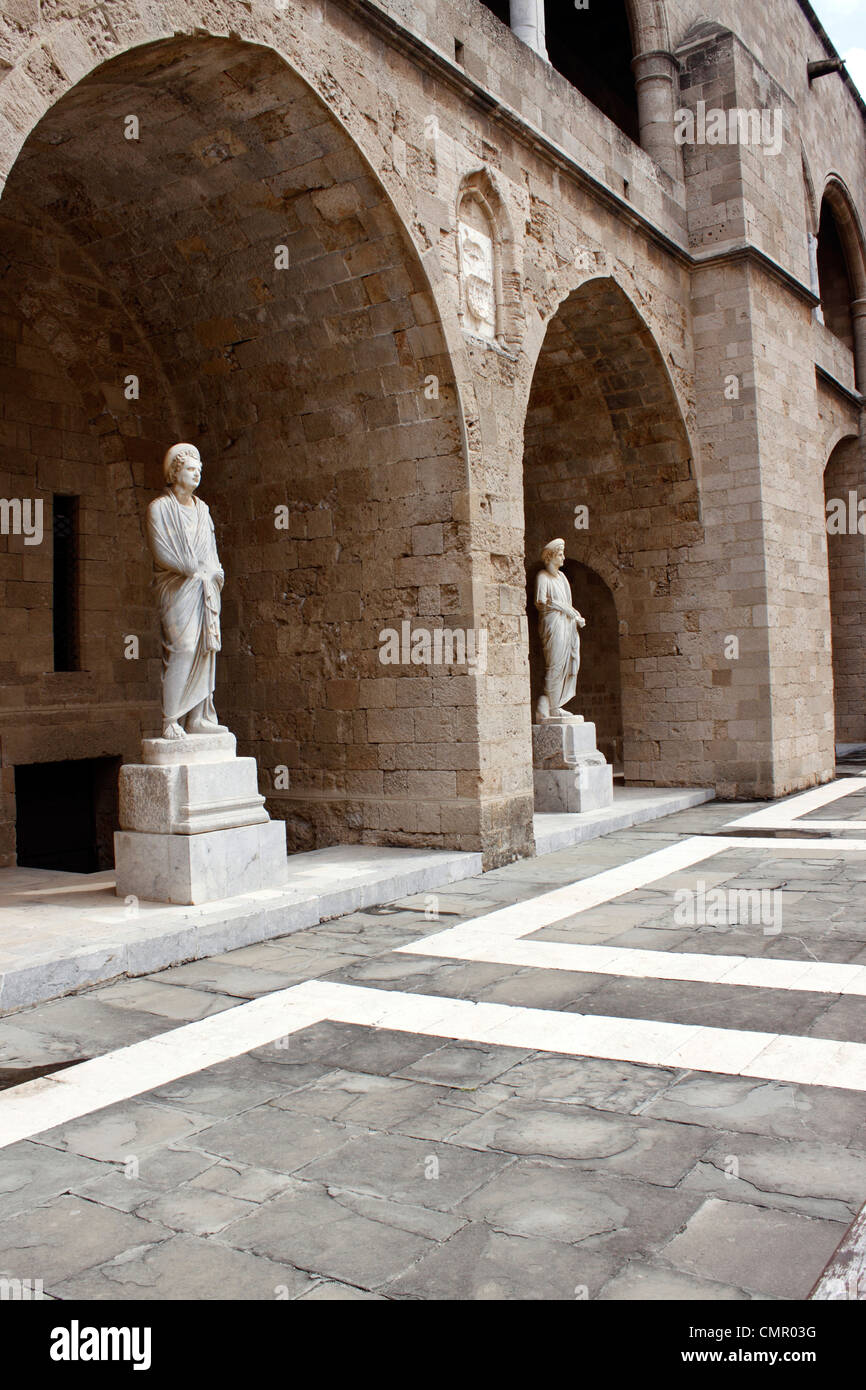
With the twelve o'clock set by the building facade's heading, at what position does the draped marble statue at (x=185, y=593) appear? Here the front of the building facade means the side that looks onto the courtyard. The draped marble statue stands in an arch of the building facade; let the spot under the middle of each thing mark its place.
The draped marble statue is roughly at 2 o'clock from the building facade.

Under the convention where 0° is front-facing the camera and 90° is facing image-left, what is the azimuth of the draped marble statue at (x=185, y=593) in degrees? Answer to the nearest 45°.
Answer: approximately 315°

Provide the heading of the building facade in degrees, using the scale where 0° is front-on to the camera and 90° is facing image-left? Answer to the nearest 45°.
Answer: approximately 315°

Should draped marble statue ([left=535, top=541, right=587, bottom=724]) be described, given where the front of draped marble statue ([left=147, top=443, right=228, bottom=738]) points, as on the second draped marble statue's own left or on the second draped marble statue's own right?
on the second draped marble statue's own left
